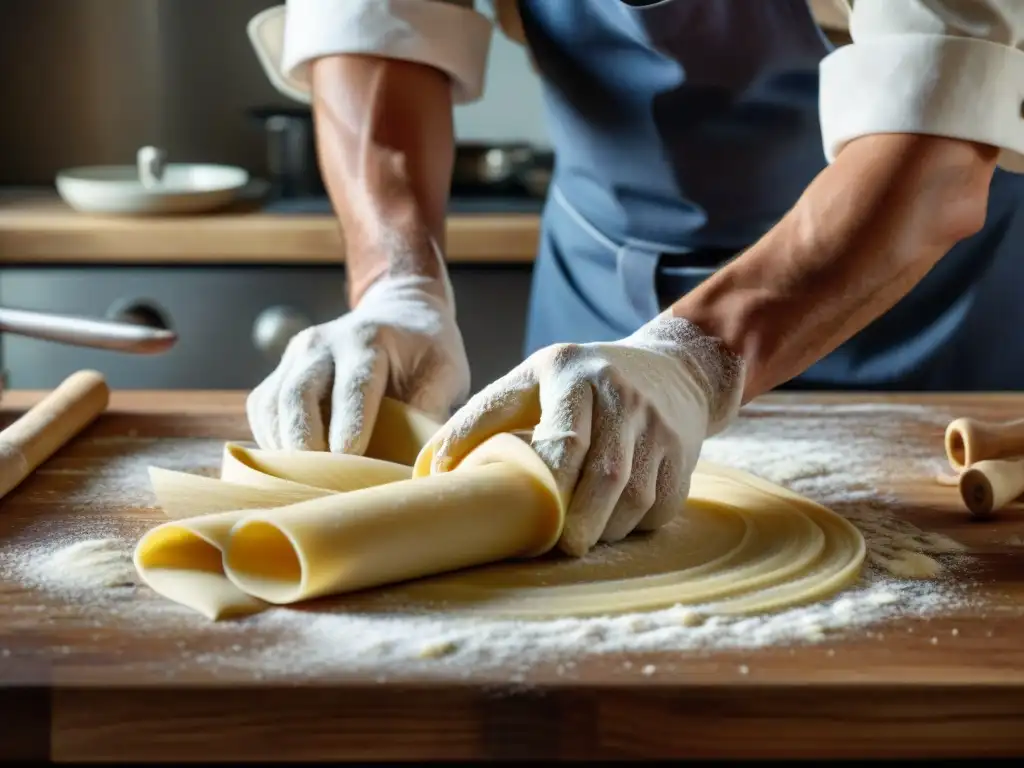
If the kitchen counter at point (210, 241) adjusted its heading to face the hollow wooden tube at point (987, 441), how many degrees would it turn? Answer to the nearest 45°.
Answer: approximately 45° to its left

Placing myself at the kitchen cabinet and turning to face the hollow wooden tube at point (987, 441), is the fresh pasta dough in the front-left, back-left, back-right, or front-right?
front-right

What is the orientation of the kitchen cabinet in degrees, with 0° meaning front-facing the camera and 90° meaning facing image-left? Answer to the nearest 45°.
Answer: approximately 0°

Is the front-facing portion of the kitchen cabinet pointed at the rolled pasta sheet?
yes

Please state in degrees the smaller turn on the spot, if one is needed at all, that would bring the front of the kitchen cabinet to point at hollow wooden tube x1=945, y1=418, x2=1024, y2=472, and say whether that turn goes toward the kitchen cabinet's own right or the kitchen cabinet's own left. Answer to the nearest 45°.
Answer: approximately 45° to the kitchen cabinet's own left

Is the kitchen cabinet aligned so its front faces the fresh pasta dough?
yes

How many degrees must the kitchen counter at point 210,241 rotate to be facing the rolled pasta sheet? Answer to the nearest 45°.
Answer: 0° — it already faces it

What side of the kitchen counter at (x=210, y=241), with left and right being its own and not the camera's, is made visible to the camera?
front

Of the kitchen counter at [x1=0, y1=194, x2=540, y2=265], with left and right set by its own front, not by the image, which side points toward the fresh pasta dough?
front

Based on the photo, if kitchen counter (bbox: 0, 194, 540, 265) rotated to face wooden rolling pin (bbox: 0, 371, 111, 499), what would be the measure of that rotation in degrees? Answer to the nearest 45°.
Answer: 0° — it already faces it

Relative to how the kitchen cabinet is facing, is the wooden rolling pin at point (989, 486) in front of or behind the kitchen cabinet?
in front

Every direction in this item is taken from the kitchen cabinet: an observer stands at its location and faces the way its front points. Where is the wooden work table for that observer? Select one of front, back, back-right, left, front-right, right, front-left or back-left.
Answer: front
